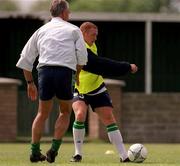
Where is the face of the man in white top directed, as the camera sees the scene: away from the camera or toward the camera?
away from the camera

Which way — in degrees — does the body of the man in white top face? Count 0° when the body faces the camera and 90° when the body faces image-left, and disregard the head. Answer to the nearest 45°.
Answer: approximately 225°
